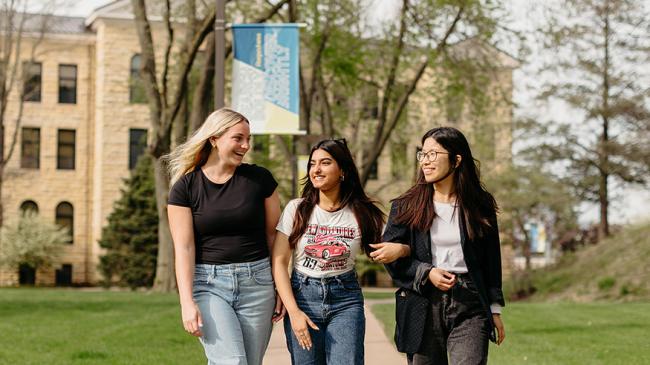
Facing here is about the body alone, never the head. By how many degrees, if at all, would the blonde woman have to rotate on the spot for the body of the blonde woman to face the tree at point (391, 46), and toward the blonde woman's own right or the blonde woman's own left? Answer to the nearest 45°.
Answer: approximately 180°

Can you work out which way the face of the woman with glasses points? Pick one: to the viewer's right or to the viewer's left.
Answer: to the viewer's left

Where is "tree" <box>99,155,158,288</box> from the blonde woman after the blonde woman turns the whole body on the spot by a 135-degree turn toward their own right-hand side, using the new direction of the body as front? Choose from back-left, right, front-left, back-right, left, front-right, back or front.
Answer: front-right

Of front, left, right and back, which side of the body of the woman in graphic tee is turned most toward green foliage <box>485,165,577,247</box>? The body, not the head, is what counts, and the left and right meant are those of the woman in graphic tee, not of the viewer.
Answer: back

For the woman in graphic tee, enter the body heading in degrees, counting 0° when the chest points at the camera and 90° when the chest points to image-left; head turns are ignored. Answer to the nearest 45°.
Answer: approximately 0°

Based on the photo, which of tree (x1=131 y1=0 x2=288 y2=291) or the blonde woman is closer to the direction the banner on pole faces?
the blonde woman

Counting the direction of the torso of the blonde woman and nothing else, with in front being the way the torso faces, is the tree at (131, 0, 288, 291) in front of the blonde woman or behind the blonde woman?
behind

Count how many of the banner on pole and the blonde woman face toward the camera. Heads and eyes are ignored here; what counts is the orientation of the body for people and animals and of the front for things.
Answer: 2

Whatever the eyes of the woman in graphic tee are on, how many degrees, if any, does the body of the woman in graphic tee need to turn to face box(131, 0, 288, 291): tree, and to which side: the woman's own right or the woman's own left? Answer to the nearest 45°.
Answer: approximately 180°

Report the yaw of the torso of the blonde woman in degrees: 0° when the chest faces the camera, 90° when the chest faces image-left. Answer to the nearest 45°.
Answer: approximately 0°

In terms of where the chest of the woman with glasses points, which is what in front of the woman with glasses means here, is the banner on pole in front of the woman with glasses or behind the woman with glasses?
behind

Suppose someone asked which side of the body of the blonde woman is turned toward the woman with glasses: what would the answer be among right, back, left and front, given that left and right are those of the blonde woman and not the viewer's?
left
